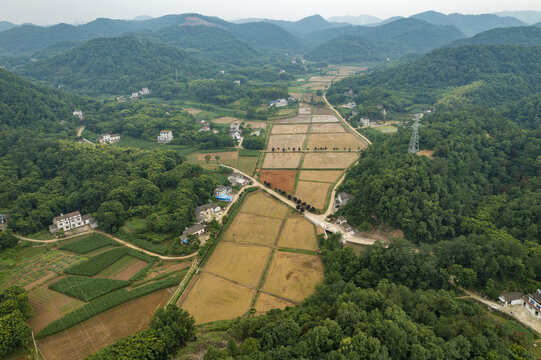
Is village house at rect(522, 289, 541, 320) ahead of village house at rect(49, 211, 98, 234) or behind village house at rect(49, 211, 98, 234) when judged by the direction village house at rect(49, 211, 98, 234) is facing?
ahead

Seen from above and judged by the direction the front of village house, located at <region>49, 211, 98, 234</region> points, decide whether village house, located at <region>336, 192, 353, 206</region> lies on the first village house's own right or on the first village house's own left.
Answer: on the first village house's own left

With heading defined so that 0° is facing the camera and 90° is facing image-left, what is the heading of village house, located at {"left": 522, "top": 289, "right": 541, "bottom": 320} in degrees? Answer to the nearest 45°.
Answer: approximately 45°

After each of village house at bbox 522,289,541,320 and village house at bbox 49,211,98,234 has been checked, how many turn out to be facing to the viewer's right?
0

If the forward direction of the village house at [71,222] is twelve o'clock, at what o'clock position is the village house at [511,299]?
the village house at [511,299] is roughly at 11 o'clock from the village house at [71,222].

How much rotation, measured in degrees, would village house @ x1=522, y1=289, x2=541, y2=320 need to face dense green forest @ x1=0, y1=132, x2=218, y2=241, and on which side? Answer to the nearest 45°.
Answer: approximately 45° to its right

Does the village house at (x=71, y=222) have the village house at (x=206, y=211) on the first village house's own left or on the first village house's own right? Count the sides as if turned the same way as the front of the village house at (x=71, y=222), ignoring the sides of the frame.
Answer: on the first village house's own left

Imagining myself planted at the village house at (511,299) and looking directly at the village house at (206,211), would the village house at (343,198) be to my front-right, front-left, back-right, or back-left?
front-right

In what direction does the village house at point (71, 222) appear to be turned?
toward the camera

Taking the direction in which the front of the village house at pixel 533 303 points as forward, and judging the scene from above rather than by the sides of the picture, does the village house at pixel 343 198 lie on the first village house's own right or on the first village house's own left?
on the first village house's own right

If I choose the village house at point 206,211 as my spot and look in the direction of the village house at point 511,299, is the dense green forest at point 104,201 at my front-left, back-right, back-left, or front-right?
back-right
